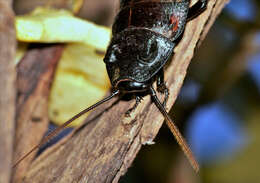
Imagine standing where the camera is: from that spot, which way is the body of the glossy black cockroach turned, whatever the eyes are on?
toward the camera
